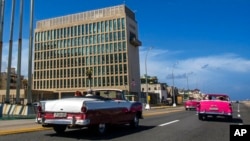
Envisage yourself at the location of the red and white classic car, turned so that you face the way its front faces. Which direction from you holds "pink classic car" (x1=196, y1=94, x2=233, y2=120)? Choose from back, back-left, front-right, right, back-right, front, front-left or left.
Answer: front

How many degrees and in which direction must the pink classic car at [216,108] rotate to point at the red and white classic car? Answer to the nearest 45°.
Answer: approximately 135° to its left

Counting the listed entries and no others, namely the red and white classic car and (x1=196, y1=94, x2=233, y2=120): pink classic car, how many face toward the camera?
0

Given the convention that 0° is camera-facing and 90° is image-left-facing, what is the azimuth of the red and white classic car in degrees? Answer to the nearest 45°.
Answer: approximately 225°

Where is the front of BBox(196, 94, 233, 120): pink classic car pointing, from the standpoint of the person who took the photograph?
facing away from the viewer
